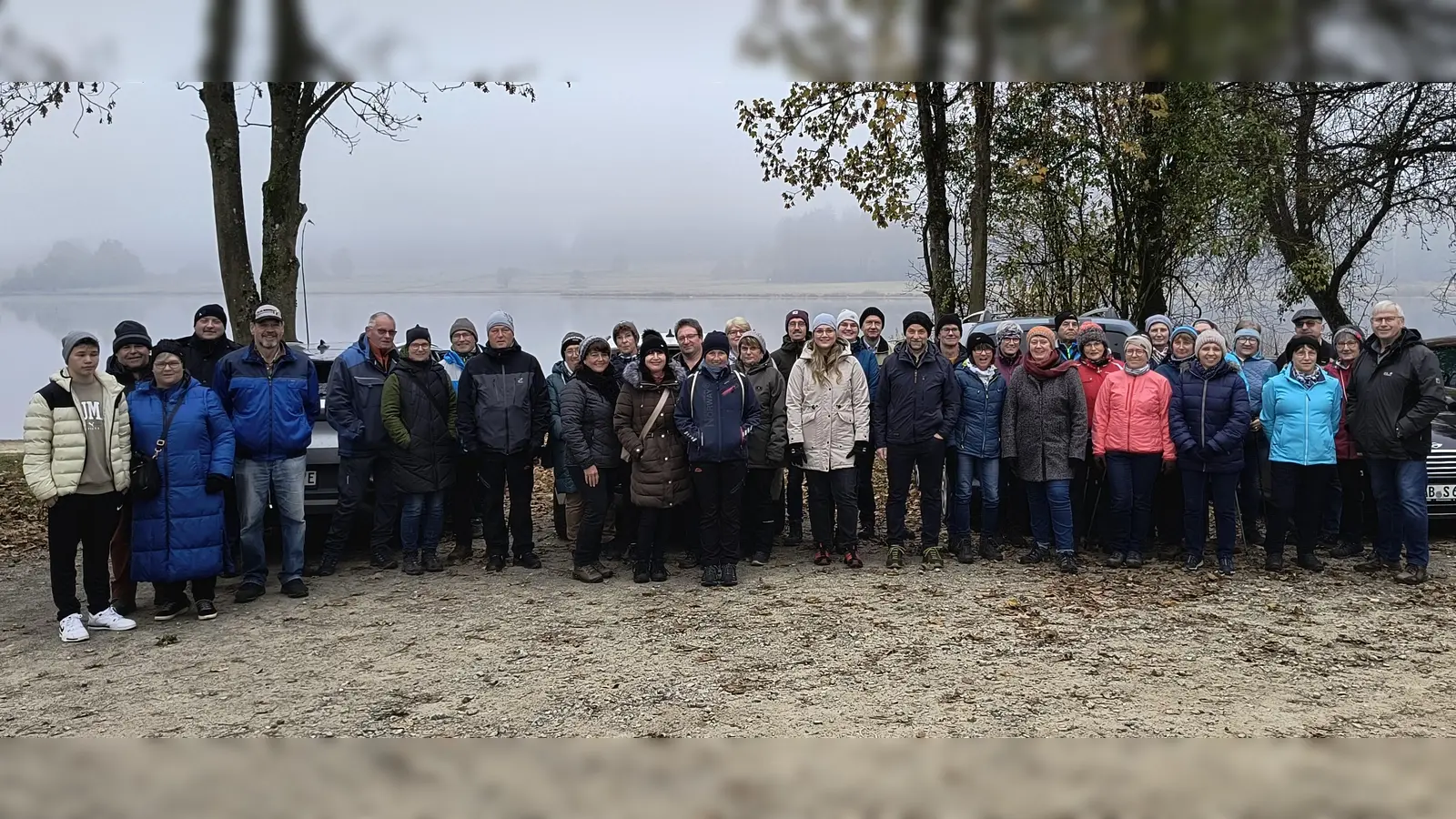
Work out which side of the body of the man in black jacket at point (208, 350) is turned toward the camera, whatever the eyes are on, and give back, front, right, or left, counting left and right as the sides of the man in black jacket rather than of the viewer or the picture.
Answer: front

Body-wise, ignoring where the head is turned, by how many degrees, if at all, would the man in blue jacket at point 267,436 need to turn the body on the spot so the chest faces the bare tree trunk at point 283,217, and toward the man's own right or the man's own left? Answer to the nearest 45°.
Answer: approximately 180°

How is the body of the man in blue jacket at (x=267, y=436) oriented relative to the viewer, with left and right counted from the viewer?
facing the viewer

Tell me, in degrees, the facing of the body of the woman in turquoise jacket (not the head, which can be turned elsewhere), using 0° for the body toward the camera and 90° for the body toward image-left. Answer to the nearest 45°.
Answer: approximately 0°

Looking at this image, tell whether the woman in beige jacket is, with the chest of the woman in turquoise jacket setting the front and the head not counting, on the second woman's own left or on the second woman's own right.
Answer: on the second woman's own right

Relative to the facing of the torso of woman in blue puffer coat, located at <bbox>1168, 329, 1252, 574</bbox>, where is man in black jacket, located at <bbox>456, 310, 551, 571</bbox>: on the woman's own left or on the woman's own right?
on the woman's own right

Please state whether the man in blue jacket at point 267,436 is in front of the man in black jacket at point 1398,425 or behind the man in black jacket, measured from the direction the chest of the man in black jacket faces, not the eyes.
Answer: in front

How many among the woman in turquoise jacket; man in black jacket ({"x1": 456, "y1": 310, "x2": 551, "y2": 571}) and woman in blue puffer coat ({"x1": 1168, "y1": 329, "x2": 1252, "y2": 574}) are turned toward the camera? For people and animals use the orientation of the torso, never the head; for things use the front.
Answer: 3

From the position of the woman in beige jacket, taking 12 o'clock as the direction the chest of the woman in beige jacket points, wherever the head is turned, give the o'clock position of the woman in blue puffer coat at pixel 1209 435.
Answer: The woman in blue puffer coat is roughly at 9 o'clock from the woman in beige jacket.

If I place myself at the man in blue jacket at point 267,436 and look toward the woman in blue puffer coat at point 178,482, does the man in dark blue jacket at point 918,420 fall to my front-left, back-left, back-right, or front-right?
back-left

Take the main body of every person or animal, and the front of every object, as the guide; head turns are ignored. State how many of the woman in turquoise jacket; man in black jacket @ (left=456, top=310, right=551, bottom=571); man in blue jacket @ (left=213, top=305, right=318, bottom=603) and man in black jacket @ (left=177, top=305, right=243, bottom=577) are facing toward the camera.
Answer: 4

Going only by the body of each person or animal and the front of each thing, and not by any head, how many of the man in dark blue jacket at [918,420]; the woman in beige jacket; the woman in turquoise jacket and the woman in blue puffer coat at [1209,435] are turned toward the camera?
4

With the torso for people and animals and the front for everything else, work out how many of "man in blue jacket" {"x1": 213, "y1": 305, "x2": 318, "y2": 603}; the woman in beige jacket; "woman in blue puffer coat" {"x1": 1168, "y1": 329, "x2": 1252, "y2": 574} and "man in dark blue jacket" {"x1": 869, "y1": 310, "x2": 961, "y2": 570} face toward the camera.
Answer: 4
